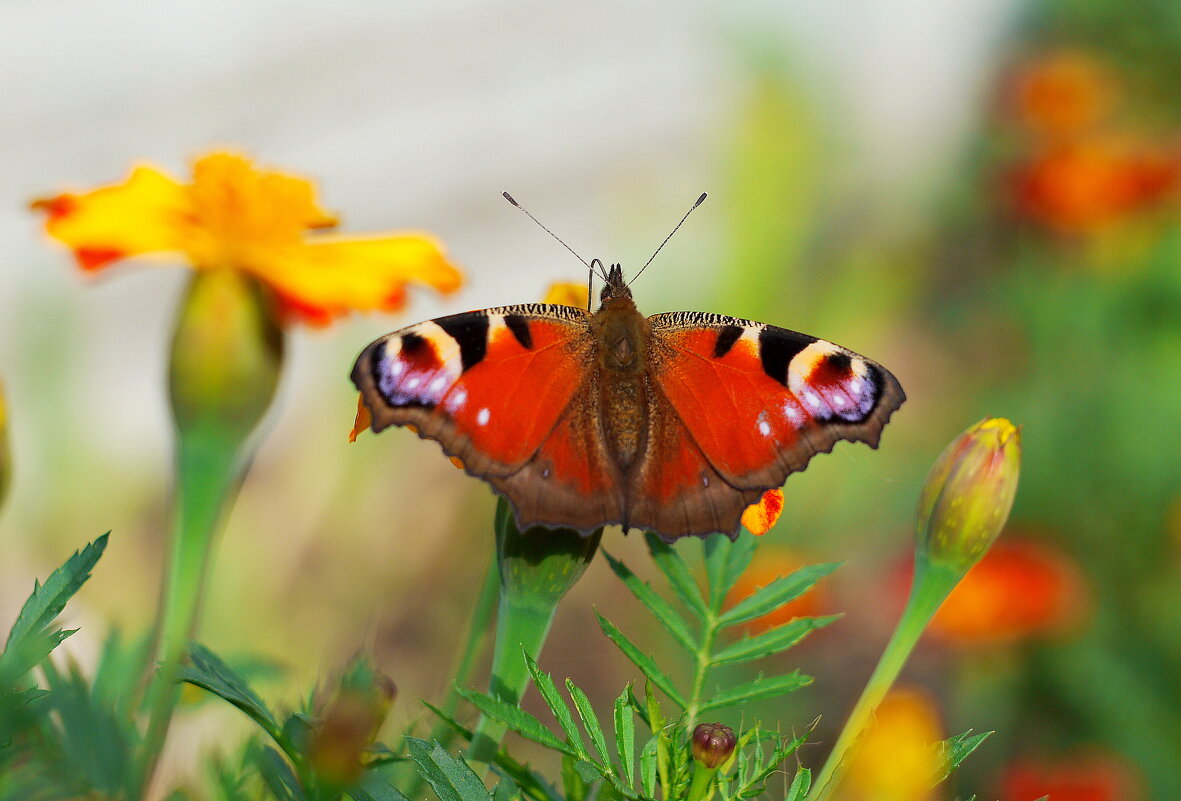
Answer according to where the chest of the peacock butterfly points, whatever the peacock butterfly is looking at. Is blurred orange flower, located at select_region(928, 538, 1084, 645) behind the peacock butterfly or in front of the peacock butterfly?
in front

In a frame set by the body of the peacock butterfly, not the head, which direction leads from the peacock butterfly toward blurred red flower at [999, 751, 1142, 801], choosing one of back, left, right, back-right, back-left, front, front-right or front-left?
front-right

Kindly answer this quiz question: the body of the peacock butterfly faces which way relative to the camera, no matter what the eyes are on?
away from the camera
